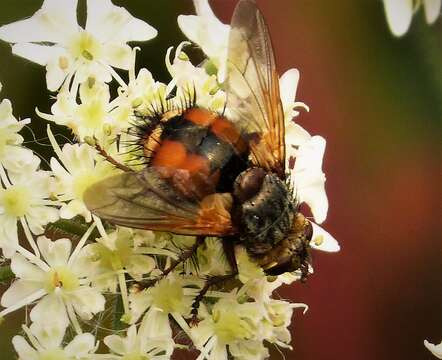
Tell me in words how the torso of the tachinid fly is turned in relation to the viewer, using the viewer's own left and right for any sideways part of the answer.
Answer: facing the viewer and to the right of the viewer
